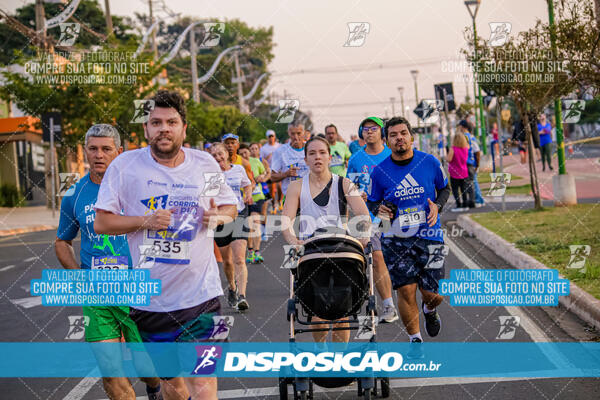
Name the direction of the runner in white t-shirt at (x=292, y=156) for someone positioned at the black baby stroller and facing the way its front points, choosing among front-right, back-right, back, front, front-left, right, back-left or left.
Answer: back

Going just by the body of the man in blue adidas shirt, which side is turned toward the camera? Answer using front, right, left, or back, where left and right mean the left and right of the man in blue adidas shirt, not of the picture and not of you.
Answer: front

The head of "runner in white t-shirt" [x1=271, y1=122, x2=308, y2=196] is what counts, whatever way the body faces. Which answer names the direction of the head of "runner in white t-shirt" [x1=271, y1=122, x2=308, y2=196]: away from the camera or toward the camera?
toward the camera

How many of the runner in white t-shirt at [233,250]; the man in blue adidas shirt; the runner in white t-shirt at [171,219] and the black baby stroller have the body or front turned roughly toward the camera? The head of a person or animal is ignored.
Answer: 4

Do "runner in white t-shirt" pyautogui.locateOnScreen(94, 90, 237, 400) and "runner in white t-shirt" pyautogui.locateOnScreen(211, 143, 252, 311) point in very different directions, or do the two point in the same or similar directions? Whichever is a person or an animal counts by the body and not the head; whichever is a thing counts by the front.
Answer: same or similar directions

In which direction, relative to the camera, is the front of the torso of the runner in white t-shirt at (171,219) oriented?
toward the camera

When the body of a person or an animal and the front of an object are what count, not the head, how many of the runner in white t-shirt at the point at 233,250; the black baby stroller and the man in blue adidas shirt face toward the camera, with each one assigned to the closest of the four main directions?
3

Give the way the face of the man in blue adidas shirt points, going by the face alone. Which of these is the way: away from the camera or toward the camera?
toward the camera

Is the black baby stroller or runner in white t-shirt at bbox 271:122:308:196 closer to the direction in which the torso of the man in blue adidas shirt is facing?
the black baby stroller

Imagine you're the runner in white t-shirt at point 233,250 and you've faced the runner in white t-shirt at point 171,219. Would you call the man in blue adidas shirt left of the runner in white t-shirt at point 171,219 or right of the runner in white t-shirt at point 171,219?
left

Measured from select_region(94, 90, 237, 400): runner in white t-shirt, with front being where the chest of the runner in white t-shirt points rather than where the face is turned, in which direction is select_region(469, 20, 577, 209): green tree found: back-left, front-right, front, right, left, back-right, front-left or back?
back-left

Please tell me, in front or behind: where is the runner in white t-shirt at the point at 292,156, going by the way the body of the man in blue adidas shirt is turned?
behind

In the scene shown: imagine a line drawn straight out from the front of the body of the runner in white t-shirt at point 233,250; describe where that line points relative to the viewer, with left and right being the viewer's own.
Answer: facing the viewer
